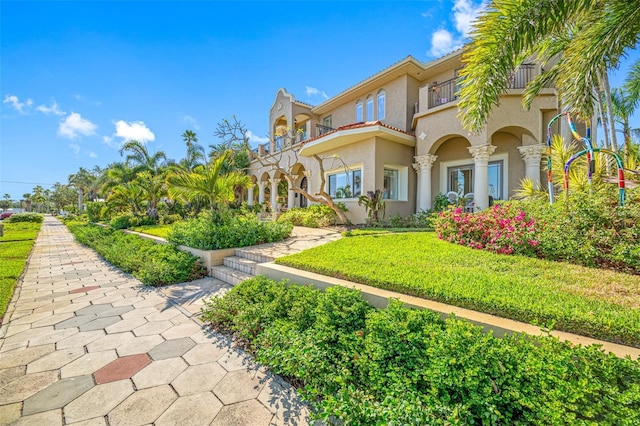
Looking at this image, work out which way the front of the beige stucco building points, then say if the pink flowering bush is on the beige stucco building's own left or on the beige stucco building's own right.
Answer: on the beige stucco building's own left

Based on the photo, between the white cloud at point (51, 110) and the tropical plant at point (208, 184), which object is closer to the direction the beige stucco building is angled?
the tropical plant

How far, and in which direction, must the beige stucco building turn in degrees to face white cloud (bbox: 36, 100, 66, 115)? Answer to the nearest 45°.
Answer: approximately 45° to its right

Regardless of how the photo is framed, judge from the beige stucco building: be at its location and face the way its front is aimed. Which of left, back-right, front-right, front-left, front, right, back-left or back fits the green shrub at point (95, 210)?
front-right

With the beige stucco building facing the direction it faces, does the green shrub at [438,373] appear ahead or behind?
ahead

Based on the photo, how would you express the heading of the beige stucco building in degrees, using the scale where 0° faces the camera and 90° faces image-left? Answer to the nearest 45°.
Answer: approximately 45°

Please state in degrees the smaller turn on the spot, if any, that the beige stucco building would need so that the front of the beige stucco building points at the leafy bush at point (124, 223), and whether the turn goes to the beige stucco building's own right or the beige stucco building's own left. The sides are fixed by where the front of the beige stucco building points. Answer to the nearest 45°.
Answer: approximately 45° to the beige stucco building's own right

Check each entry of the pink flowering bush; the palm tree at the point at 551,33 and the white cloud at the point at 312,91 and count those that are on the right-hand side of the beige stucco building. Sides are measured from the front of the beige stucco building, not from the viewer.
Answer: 1

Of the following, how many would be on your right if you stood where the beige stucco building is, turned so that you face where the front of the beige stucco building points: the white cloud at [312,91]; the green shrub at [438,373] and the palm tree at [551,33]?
1

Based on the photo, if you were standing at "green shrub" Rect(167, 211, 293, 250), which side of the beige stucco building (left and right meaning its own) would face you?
front

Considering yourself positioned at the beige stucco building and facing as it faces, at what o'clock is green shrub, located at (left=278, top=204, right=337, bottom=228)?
The green shrub is roughly at 1 o'clock from the beige stucco building.

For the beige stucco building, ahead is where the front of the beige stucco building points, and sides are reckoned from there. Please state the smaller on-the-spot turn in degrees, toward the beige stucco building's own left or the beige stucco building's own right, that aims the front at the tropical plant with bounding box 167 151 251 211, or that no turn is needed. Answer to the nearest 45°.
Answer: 0° — it already faces it

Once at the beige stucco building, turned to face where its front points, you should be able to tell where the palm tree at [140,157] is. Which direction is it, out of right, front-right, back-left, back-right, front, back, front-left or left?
front-right
